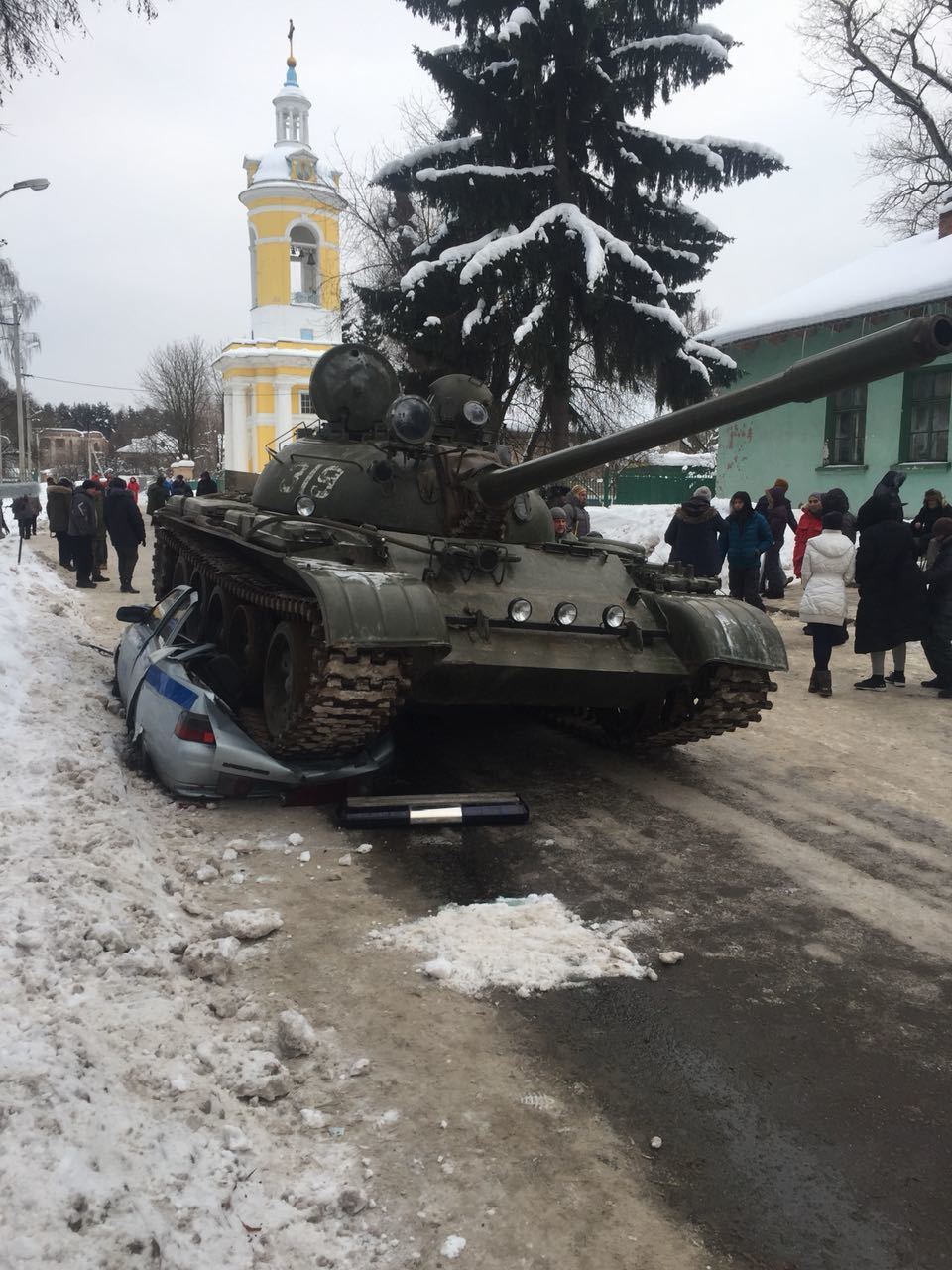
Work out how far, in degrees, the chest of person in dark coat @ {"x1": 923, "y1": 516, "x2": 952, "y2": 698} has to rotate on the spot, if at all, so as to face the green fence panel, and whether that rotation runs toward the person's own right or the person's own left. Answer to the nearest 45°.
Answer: approximately 90° to the person's own right

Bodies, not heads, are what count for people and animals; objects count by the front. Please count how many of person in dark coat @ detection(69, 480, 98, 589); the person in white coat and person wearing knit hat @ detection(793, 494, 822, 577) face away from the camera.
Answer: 1

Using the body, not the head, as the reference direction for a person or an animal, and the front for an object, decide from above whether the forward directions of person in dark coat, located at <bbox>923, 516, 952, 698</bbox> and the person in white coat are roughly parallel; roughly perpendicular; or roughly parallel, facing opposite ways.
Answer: roughly perpendicular

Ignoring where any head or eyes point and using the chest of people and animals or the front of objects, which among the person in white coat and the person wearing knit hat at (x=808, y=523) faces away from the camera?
the person in white coat

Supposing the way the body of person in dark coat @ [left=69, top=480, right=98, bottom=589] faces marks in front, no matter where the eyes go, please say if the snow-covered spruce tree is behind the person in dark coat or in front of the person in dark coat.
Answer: in front

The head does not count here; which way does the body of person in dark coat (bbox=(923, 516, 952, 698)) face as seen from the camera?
to the viewer's left

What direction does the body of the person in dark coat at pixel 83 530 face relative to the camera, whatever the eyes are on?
to the viewer's right

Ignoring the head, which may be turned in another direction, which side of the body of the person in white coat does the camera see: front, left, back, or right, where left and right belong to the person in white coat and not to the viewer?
back

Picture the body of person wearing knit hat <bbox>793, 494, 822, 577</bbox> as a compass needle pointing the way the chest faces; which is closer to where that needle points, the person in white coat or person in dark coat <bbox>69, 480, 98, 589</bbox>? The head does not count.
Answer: the person in white coat

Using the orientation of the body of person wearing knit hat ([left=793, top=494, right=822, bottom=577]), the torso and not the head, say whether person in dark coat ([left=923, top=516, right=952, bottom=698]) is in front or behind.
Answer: in front
